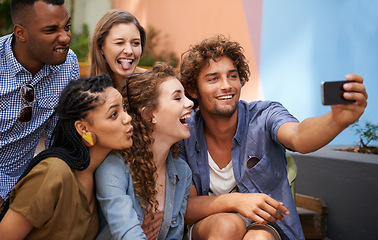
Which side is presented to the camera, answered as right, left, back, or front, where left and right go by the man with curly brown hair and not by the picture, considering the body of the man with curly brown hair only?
front

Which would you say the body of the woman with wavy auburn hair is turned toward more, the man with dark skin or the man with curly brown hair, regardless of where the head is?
the man with curly brown hair

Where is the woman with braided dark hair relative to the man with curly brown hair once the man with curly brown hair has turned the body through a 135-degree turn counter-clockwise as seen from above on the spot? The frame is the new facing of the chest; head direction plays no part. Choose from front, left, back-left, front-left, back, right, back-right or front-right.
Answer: back

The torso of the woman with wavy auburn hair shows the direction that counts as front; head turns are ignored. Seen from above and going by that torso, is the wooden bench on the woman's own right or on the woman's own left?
on the woman's own left

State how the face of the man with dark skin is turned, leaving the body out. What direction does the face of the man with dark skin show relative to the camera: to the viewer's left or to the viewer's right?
to the viewer's right

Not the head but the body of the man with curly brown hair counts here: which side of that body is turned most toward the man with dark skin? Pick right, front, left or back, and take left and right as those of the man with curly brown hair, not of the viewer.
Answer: right

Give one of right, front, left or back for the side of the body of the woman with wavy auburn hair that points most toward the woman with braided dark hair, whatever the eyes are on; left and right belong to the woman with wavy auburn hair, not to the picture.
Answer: right

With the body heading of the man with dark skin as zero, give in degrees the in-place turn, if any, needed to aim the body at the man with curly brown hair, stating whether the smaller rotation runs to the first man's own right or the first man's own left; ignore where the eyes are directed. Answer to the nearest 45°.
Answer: approximately 45° to the first man's own left

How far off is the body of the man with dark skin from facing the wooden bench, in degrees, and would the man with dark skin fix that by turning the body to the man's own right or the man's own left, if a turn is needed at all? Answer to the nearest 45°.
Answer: approximately 45° to the man's own left

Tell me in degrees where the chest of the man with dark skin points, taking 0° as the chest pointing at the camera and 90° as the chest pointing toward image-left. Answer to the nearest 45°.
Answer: approximately 315°

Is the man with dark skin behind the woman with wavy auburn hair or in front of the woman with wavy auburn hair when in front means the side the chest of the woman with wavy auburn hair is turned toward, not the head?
behind

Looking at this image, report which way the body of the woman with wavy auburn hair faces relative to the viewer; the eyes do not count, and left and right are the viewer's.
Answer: facing the viewer and to the right of the viewer
